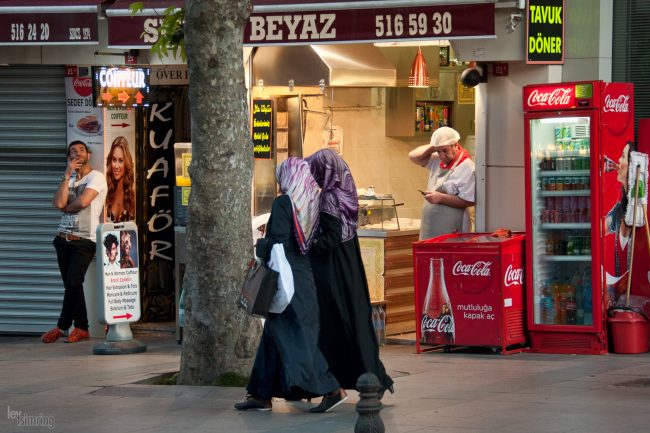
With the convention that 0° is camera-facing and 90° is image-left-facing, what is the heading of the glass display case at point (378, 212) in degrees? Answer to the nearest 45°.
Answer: approximately 0°

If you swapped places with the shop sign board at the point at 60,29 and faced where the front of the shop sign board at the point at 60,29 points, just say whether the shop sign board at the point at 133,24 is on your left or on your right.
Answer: on your left

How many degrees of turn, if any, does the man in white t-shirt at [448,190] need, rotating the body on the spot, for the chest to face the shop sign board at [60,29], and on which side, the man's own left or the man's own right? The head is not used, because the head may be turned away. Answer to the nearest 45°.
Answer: approximately 45° to the man's own right
